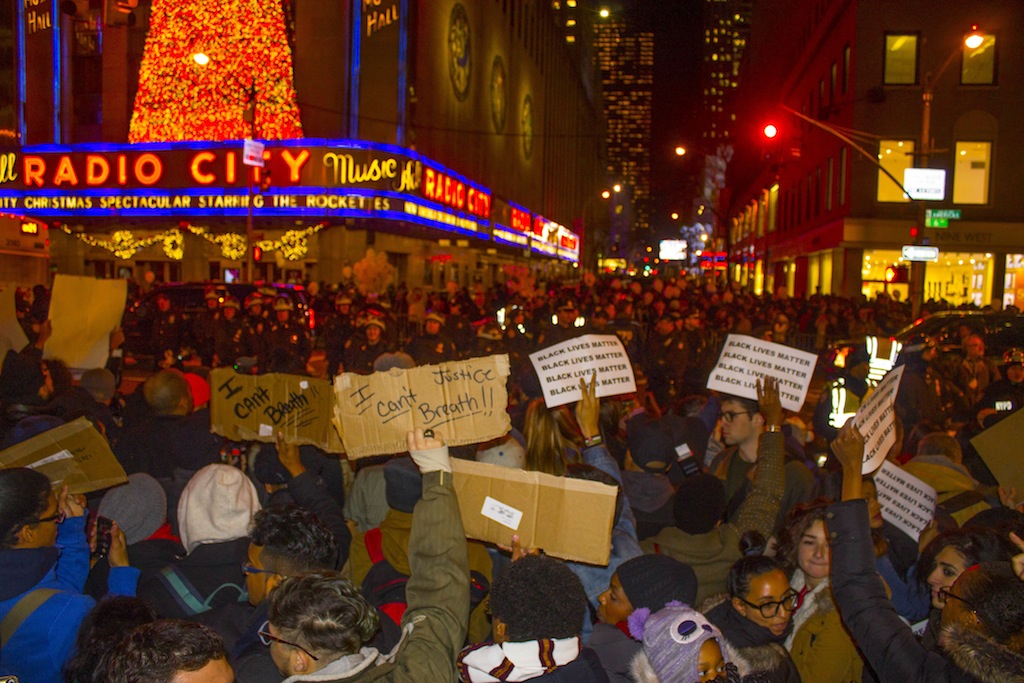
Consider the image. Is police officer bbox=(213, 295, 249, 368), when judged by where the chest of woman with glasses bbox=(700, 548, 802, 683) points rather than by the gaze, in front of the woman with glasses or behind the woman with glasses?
behind

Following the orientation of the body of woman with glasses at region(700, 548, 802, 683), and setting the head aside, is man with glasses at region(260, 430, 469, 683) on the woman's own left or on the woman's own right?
on the woman's own right

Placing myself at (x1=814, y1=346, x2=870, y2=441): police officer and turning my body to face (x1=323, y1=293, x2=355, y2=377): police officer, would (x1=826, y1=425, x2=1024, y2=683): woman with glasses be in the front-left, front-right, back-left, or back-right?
back-left

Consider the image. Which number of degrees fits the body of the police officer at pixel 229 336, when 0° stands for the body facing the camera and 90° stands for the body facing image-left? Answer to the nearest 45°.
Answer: approximately 0°

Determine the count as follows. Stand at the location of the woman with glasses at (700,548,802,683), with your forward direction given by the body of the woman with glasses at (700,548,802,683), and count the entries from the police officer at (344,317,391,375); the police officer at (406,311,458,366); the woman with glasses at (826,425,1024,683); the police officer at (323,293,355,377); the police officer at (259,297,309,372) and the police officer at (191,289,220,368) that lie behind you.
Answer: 5

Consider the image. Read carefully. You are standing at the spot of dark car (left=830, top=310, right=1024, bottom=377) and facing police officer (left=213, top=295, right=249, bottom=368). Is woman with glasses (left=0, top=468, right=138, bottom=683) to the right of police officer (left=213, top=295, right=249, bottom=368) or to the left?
left

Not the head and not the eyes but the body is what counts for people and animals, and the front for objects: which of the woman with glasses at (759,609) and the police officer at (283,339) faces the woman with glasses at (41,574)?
the police officer

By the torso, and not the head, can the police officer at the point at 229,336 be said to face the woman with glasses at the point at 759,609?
yes

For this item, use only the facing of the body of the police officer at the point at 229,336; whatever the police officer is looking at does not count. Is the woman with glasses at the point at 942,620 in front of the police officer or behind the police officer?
in front

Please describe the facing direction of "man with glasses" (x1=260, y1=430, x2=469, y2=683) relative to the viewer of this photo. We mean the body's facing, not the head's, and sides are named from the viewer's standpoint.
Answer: facing away from the viewer and to the left of the viewer
